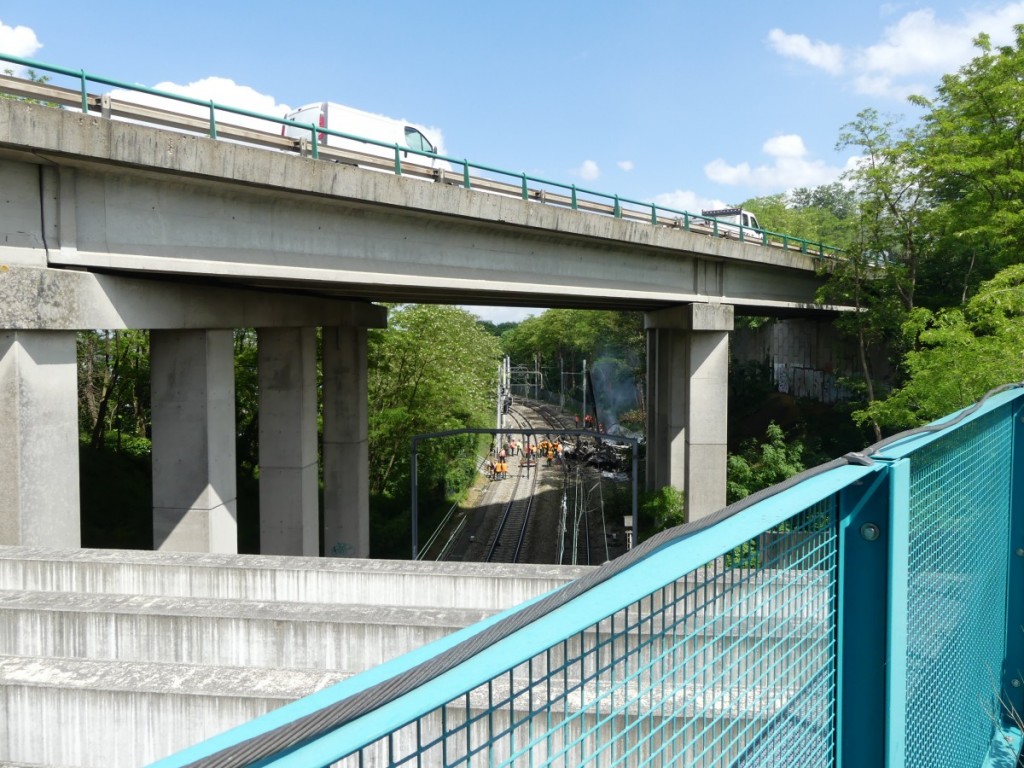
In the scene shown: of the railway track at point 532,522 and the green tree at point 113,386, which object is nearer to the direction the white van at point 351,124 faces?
the railway track

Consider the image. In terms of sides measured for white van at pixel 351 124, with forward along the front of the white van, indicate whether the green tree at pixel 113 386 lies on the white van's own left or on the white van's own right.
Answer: on the white van's own left

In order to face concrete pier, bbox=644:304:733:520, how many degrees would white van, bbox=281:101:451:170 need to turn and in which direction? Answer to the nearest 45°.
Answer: approximately 45° to its right

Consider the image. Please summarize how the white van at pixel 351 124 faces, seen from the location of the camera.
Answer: facing away from the viewer and to the right of the viewer

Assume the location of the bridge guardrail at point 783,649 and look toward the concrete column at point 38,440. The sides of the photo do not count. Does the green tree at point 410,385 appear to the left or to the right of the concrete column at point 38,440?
right

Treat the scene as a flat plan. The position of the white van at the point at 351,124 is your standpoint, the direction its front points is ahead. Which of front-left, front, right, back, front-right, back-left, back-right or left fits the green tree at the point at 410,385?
front-left

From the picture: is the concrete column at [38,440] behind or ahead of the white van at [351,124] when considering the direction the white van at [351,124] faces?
behind

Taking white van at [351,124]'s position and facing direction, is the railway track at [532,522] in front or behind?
in front
